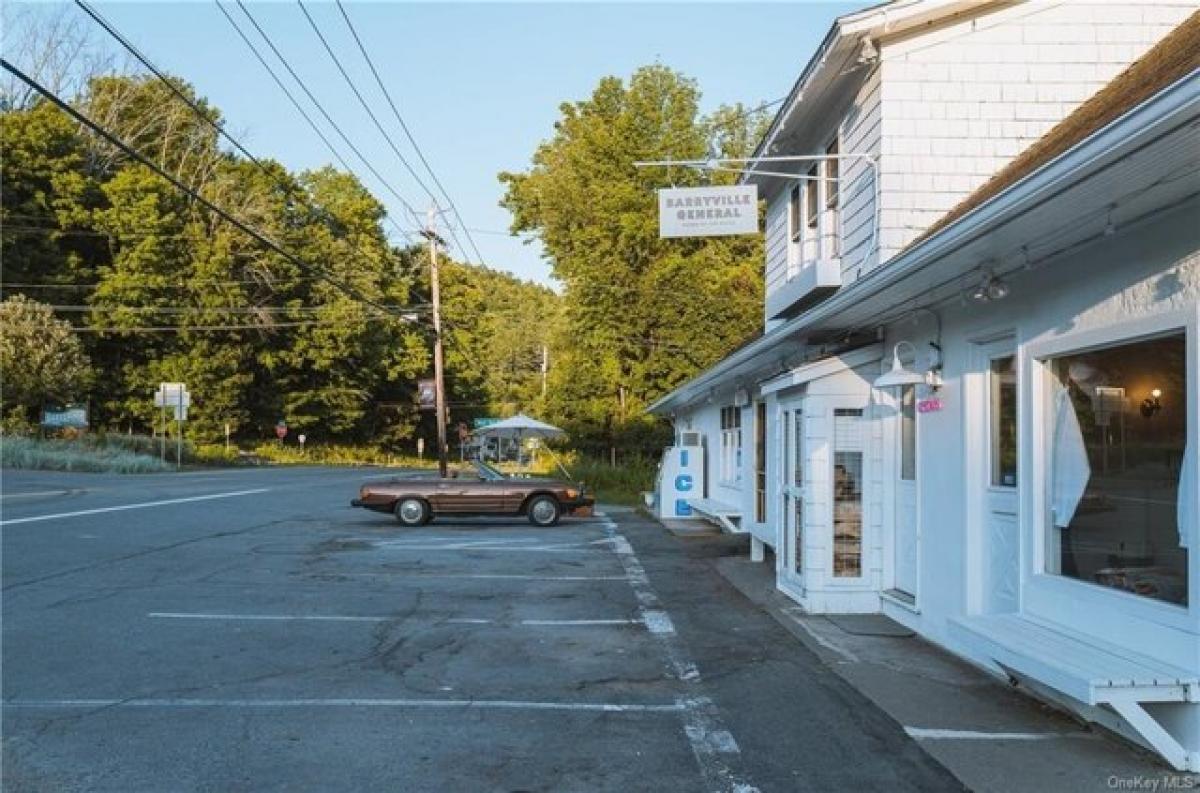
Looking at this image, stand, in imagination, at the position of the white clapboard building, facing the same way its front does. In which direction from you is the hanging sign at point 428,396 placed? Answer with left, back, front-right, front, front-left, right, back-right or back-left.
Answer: right

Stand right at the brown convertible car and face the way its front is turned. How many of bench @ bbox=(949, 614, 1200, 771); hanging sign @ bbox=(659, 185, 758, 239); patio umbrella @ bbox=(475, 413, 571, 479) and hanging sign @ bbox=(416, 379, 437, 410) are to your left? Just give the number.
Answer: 2

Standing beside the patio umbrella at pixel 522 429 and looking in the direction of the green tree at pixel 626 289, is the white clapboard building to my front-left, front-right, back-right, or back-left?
back-right

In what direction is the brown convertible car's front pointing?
to the viewer's right

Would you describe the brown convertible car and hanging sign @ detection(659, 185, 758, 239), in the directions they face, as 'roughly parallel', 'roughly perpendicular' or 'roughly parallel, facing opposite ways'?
roughly perpendicular

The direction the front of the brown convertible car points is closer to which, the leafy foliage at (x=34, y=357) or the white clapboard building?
the white clapboard building

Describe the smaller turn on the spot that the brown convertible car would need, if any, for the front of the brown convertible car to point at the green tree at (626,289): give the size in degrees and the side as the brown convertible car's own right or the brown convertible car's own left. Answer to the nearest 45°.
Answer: approximately 90° to the brown convertible car's own left

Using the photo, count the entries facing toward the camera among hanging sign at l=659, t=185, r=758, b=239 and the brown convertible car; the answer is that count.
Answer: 1

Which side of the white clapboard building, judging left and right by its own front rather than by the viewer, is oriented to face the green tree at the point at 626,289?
right

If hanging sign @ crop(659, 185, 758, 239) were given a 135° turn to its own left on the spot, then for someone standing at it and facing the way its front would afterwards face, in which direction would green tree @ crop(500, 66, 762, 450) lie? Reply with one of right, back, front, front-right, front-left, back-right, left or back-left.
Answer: front-left

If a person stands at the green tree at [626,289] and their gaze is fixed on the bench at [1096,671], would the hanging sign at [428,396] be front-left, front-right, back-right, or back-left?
front-right

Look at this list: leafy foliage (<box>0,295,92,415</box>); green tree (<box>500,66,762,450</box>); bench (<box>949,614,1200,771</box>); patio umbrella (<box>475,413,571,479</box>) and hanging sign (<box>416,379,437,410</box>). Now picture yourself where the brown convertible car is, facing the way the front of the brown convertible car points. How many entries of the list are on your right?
1

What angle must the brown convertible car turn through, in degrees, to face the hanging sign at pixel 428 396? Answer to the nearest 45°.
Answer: approximately 90° to its left

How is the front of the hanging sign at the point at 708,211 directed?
toward the camera

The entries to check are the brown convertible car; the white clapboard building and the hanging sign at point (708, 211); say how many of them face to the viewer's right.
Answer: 1

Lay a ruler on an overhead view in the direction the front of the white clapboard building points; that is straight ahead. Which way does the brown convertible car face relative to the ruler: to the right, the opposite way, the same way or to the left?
the opposite way

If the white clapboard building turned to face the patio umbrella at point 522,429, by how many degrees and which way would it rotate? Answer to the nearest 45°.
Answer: approximately 90° to its right
